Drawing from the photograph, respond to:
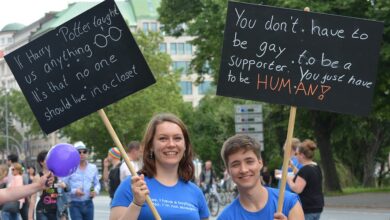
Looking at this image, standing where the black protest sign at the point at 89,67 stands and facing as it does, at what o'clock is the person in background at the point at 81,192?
The person in background is roughly at 6 o'clock from the black protest sign.

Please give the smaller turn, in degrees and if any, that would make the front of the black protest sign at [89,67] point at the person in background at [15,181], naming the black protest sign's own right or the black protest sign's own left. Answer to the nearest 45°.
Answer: approximately 180°

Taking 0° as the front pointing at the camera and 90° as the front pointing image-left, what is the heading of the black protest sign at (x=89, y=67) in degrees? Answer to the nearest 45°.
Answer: approximately 0°

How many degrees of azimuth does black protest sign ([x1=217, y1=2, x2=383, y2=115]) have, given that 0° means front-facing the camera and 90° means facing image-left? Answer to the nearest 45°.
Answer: approximately 0°

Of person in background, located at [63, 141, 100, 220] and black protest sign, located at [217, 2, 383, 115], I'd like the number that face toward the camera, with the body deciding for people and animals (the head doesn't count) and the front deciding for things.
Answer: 2

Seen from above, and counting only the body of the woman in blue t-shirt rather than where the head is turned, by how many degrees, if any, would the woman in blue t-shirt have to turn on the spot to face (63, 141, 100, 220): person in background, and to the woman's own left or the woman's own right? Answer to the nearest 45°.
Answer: approximately 180°

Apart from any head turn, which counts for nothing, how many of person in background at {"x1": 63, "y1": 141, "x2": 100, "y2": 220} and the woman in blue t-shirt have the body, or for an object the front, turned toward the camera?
2
